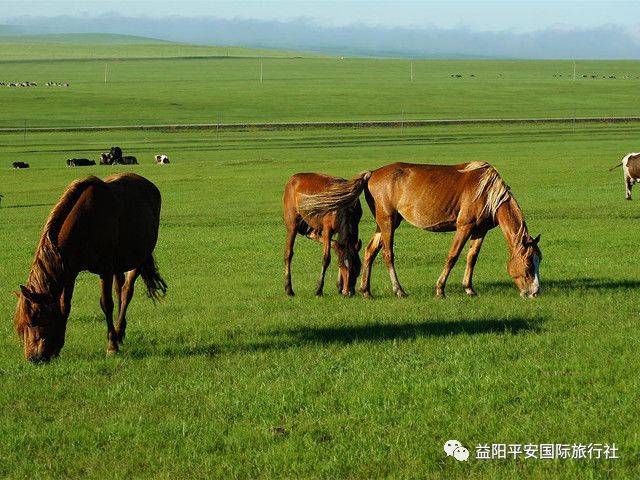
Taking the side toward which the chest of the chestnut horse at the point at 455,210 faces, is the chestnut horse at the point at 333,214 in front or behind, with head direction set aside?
behind

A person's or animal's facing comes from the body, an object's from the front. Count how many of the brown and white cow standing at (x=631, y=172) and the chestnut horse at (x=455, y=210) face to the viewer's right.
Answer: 2

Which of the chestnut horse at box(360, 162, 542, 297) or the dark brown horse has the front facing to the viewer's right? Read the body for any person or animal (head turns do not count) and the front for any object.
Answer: the chestnut horse

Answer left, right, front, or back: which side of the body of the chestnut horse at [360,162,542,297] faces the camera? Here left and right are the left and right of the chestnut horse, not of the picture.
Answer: right

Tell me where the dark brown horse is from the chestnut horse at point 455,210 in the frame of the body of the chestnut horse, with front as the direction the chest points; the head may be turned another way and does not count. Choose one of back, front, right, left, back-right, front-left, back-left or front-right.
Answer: back-right

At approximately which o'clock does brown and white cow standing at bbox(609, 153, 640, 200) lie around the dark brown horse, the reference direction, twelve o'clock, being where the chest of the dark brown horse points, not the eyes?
The brown and white cow standing is roughly at 6 o'clock from the dark brown horse.

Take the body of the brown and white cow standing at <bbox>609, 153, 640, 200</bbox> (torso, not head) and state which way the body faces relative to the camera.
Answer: to the viewer's right

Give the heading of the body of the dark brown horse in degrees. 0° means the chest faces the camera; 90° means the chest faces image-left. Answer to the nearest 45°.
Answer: approximately 45°

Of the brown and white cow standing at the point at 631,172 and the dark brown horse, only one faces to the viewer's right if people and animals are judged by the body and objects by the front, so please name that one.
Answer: the brown and white cow standing

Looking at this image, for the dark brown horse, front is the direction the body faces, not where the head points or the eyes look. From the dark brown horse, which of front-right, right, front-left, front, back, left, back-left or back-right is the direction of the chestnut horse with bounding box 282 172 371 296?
back
